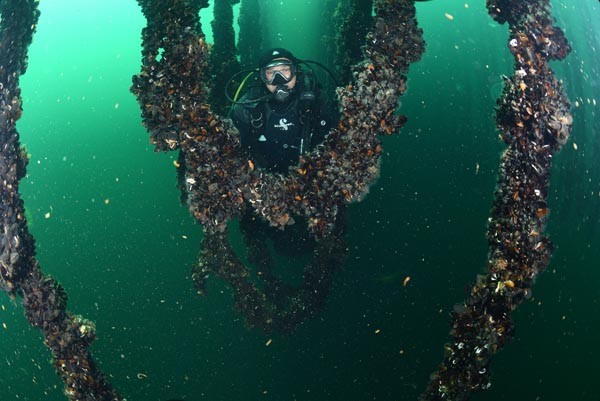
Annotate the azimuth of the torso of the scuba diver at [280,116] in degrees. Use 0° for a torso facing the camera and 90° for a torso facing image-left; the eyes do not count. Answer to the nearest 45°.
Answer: approximately 0°

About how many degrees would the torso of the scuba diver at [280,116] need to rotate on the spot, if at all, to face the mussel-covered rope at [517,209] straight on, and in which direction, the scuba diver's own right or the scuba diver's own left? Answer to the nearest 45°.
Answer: approximately 45° to the scuba diver's own left

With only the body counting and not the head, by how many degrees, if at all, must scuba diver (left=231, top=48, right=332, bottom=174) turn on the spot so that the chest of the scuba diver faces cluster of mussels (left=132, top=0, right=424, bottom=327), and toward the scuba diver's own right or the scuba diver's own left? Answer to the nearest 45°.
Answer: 0° — they already face it

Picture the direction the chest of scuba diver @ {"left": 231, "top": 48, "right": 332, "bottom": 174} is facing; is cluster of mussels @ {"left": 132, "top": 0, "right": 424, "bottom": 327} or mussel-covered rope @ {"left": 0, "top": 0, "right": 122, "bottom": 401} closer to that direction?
the cluster of mussels
